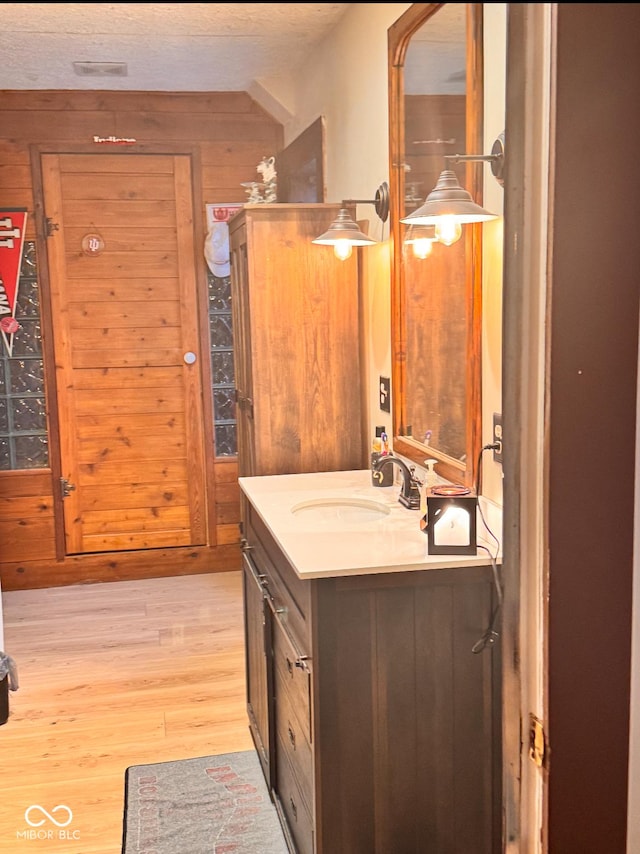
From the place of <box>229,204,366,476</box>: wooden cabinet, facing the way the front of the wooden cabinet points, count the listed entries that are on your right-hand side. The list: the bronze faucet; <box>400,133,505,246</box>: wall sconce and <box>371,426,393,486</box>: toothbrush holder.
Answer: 0

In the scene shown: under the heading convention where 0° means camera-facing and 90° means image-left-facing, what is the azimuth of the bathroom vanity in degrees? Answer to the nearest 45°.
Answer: approximately 90°

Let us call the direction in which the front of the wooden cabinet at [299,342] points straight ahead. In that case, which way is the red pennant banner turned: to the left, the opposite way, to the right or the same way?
to the left

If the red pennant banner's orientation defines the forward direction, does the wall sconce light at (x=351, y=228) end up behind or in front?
in front

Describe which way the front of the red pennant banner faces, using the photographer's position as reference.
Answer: facing the viewer

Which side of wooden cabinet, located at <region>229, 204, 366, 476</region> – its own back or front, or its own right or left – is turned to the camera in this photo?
left

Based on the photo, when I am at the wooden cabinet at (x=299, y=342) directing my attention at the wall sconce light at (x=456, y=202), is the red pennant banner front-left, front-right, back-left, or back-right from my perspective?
back-right

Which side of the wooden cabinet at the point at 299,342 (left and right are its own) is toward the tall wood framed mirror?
left

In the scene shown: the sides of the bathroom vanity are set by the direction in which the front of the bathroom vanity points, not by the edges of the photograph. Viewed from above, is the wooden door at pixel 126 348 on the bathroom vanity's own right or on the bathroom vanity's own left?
on the bathroom vanity's own right

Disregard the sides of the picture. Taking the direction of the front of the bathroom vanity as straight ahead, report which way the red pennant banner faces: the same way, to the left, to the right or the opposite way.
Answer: to the left

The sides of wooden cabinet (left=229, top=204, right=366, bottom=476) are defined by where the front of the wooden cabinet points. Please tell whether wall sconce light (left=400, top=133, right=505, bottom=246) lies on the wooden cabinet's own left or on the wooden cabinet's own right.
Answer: on the wooden cabinet's own left

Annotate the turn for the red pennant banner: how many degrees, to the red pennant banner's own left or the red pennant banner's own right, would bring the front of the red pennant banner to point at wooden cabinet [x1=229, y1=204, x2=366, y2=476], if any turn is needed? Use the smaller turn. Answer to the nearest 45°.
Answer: approximately 45° to the red pennant banner's own left

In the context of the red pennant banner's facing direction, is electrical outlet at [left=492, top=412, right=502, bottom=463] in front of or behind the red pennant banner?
in front

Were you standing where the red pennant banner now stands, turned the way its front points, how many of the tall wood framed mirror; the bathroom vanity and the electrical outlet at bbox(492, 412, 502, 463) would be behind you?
0

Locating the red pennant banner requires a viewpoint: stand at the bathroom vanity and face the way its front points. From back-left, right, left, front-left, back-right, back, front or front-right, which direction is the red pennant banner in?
front-right

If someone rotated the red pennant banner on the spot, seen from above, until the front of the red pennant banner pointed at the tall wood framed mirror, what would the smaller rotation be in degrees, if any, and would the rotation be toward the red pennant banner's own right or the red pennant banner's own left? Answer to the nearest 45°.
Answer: approximately 45° to the red pennant banner's own left
